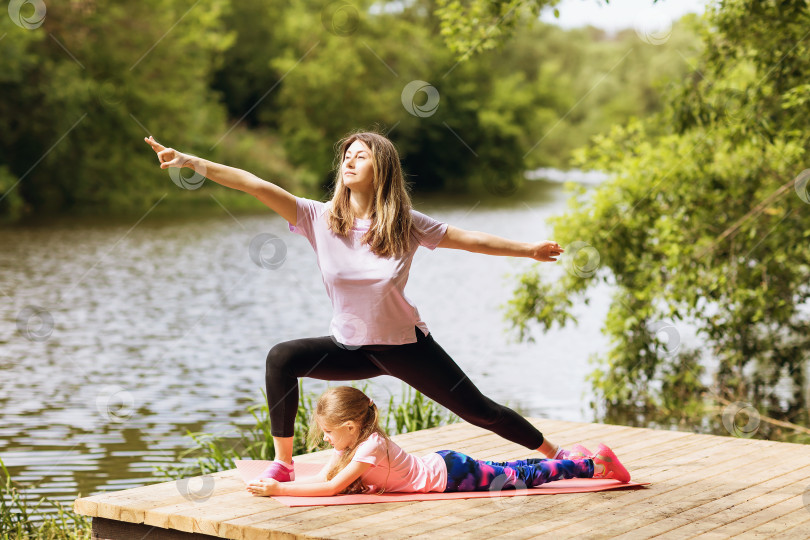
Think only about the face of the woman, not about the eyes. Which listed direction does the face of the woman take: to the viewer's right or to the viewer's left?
to the viewer's left

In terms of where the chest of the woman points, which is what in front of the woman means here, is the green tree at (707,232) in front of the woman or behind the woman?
behind

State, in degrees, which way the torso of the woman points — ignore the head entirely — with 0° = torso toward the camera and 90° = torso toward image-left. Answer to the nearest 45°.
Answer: approximately 45°
